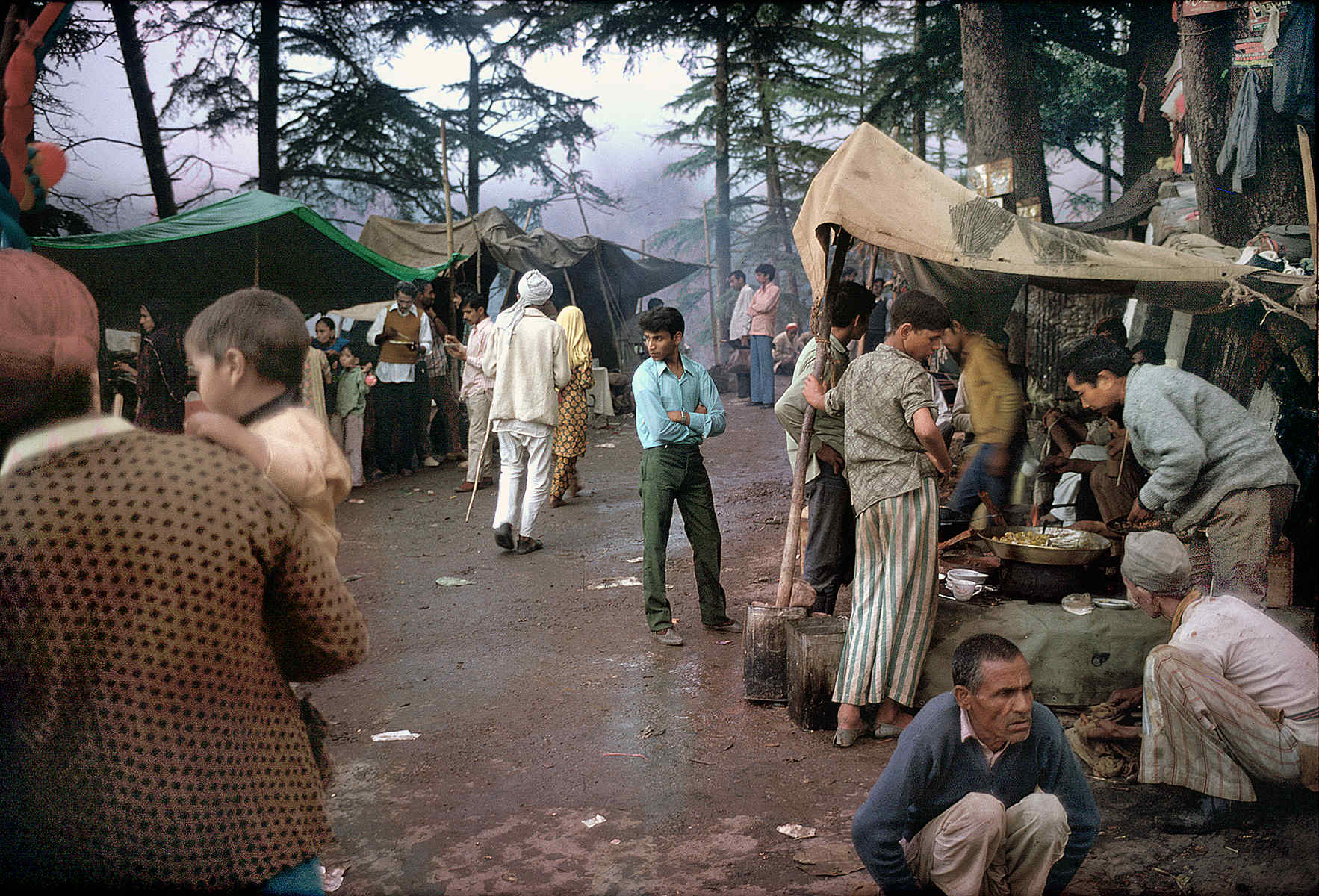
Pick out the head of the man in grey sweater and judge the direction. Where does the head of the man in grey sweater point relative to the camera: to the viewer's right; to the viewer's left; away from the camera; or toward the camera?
to the viewer's left

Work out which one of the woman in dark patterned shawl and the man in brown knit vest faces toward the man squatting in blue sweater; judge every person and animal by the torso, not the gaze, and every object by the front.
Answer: the man in brown knit vest

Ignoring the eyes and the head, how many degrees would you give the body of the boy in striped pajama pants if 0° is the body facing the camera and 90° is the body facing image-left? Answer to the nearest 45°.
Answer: approximately 225°

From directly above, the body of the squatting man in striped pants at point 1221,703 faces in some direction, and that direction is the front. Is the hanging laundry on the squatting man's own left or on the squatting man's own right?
on the squatting man's own right

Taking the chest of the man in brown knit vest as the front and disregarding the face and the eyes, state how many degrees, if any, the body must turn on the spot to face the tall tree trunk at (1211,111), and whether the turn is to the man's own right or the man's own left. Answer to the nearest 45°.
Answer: approximately 45° to the man's own left

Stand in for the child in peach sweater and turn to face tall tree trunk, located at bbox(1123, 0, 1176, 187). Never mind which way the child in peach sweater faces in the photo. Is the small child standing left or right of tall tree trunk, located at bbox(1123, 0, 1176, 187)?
left

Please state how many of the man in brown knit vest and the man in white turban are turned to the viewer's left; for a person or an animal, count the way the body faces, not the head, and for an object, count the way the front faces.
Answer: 0

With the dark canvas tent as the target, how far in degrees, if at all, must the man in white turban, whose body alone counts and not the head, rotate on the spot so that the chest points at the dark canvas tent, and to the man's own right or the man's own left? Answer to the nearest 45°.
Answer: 0° — they already face it

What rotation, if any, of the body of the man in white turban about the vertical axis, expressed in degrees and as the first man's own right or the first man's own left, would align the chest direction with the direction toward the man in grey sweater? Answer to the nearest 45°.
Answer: approximately 135° to the first man's own right

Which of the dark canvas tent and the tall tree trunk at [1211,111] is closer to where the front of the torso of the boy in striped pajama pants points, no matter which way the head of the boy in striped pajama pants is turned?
the tall tree trunk

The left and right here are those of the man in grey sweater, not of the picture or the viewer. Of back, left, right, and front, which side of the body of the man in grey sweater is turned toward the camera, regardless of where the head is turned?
left

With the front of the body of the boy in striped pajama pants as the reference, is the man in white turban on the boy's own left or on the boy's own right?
on the boy's own left

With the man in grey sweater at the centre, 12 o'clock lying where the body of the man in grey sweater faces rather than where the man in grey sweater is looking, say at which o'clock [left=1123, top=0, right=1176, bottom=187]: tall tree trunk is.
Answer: The tall tree trunk is roughly at 3 o'clock from the man in grey sweater.

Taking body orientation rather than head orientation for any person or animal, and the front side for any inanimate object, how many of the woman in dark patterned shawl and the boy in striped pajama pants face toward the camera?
0
